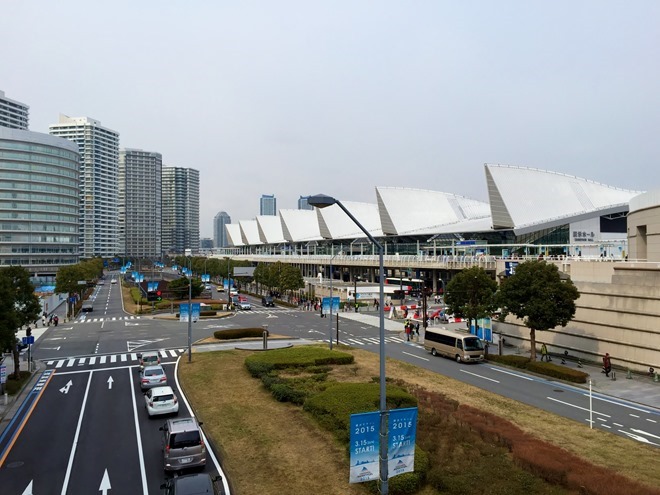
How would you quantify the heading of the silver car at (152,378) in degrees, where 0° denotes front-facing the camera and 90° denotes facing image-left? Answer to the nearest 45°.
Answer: approximately 180°

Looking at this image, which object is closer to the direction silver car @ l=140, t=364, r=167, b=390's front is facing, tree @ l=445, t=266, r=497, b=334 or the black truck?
the tree

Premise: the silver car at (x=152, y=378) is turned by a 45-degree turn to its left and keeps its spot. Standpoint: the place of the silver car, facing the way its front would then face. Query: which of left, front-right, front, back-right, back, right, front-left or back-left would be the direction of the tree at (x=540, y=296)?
back-right

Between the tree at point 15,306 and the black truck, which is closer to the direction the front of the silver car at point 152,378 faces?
the tree

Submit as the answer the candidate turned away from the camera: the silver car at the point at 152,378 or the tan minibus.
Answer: the silver car

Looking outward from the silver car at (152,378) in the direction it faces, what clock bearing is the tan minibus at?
The tan minibus is roughly at 3 o'clock from the silver car.

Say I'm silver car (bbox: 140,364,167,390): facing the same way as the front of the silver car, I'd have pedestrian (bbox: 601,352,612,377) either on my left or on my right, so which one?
on my right

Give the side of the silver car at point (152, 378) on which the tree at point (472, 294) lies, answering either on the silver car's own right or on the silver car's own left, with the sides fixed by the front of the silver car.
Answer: on the silver car's own right

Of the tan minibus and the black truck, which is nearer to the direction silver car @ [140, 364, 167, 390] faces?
the tan minibus
